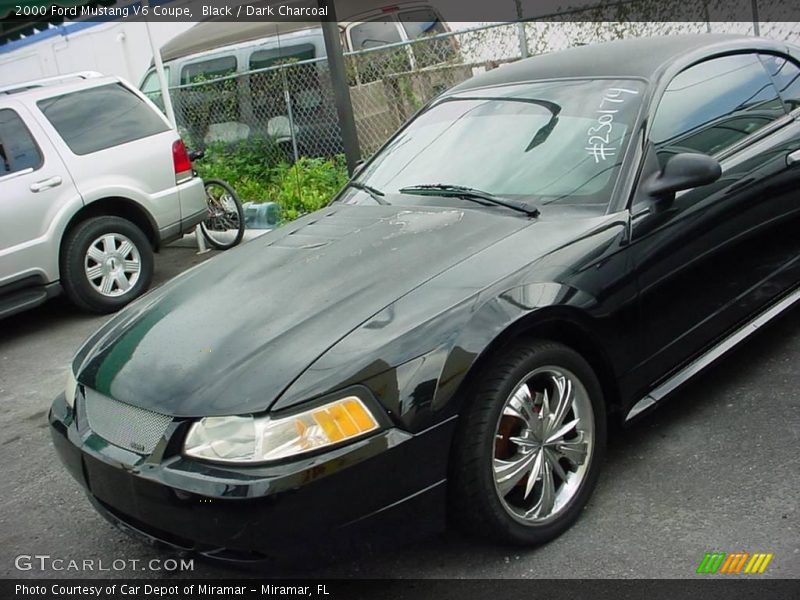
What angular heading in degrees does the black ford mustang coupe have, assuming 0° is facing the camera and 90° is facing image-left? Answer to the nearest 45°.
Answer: approximately 45°

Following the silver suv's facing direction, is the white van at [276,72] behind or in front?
behind

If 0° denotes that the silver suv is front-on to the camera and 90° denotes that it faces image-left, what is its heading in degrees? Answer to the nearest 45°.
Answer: approximately 45°

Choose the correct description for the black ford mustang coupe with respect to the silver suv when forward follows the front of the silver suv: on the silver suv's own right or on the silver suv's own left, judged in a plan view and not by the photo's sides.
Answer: on the silver suv's own left

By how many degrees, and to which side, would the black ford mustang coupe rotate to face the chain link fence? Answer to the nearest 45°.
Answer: approximately 135° to its right

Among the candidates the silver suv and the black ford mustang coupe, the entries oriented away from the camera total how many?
0

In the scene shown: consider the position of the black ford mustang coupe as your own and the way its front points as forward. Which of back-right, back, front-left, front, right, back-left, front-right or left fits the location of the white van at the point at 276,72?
back-right

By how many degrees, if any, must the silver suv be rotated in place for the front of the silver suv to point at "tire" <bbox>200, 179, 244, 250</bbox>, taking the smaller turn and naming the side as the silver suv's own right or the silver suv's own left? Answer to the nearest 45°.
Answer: approximately 180°
